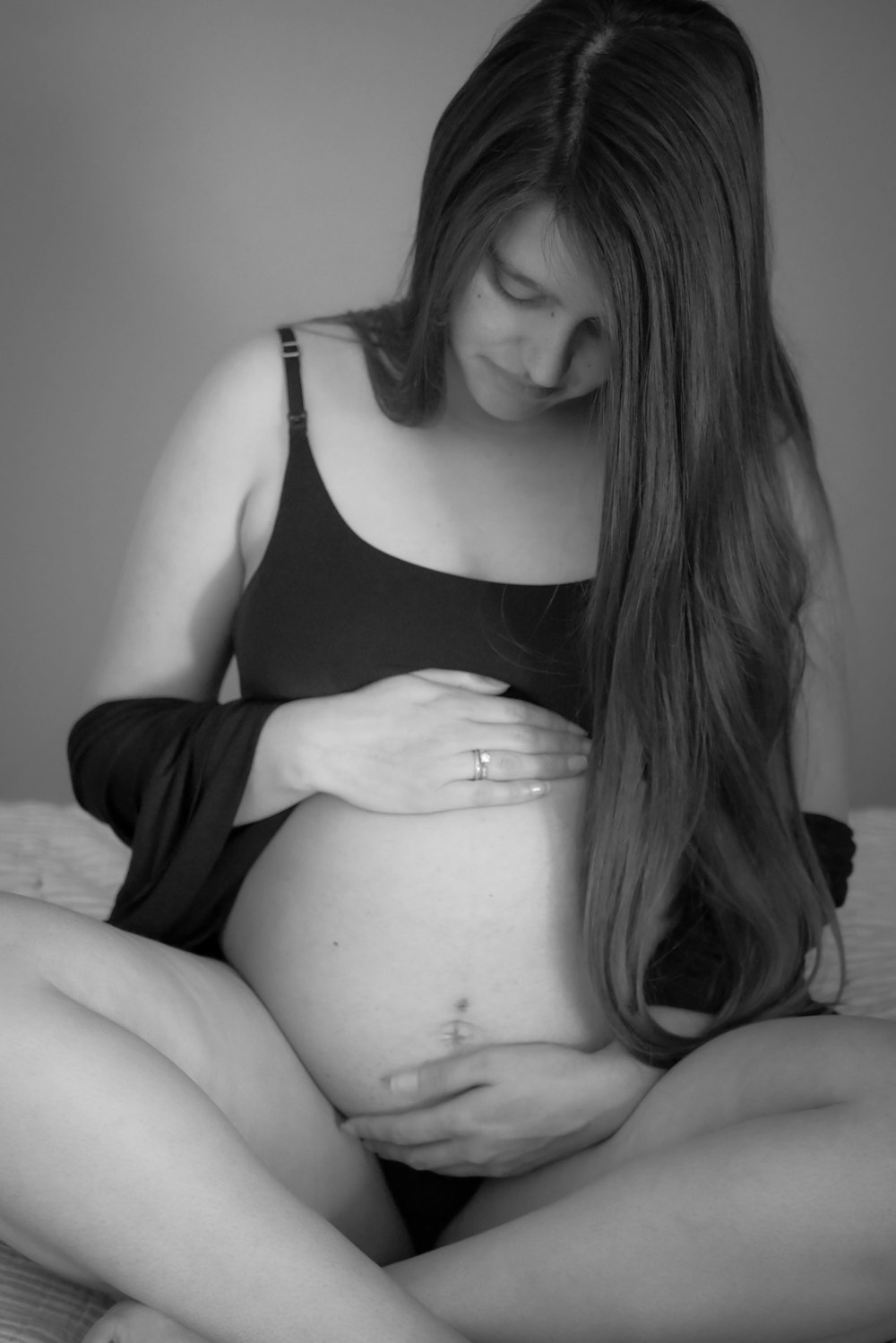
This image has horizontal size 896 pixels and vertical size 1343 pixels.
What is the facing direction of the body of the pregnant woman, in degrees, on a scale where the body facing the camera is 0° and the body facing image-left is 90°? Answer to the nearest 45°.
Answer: approximately 0°
